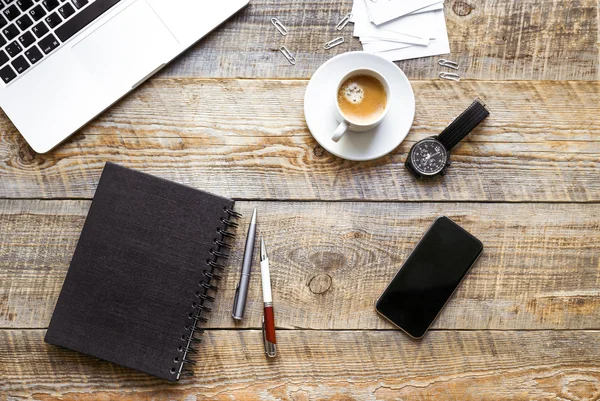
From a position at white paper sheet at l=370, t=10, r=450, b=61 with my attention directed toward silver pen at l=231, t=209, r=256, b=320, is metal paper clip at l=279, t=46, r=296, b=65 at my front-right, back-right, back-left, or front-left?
front-right

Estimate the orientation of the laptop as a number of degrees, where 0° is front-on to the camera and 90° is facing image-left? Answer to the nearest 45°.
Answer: approximately 315°
